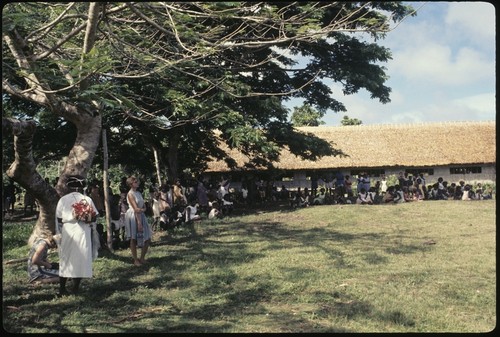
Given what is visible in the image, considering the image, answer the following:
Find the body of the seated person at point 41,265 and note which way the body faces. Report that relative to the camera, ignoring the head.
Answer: to the viewer's right

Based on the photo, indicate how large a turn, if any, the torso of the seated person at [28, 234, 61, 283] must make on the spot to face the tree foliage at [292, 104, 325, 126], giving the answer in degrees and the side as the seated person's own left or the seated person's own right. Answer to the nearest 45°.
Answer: approximately 45° to the seated person's own left

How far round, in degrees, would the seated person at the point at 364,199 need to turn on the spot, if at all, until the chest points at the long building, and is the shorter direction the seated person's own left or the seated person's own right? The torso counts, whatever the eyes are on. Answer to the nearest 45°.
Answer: approximately 180°

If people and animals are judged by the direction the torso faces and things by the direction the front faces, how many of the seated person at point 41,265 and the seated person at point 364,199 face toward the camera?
1

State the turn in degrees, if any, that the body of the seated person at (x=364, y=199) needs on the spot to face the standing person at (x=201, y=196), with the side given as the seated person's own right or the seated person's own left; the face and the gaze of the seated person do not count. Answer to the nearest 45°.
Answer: approximately 45° to the seated person's own right

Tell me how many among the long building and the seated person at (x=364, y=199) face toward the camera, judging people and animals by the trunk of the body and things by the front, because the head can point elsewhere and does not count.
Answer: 2

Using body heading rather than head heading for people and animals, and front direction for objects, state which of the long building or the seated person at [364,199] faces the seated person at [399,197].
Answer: the long building

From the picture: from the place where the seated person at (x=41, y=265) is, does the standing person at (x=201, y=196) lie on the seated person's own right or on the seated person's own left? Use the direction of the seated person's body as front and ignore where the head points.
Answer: on the seated person's own left
